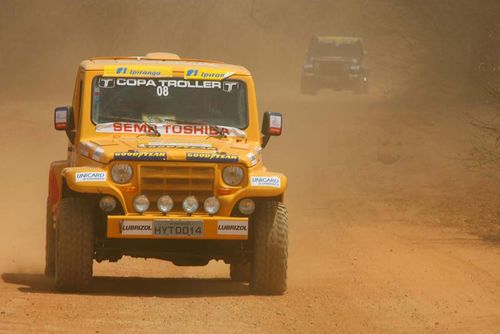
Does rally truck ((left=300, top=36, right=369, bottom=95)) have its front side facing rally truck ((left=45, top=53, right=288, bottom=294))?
yes

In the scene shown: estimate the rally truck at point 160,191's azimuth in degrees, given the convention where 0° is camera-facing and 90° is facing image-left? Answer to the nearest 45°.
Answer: approximately 0°

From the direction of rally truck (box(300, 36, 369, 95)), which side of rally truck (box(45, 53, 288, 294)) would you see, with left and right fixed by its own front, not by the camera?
back

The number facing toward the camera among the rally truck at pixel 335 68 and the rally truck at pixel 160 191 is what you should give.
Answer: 2
